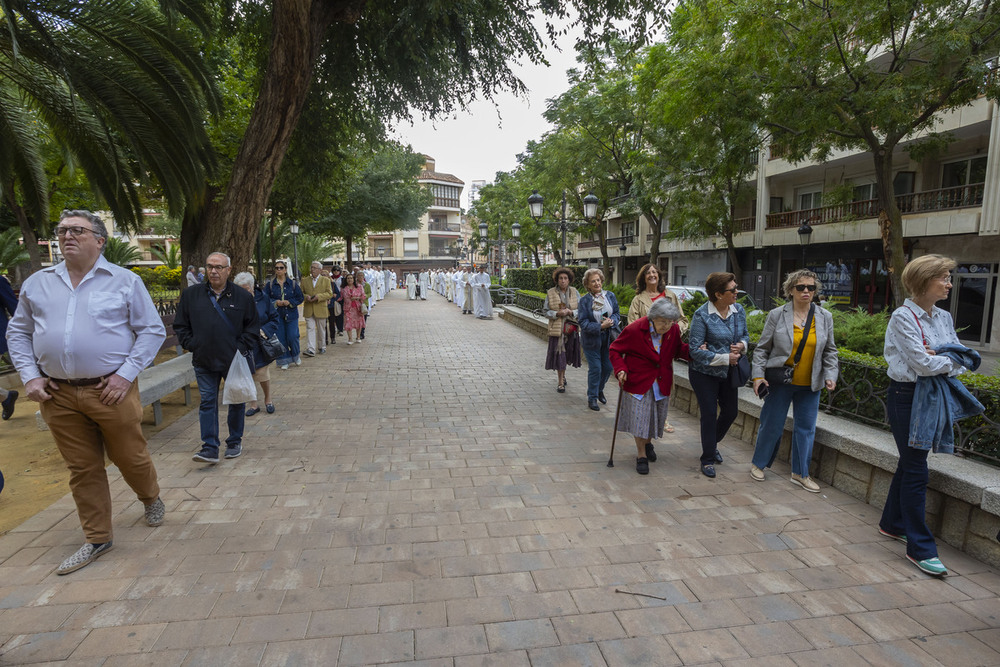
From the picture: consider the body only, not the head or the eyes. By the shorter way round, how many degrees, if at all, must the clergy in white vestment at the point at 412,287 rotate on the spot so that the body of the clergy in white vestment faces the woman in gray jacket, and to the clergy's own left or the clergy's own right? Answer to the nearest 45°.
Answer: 0° — they already face them

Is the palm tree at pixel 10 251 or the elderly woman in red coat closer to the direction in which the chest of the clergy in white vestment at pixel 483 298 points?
the elderly woman in red coat

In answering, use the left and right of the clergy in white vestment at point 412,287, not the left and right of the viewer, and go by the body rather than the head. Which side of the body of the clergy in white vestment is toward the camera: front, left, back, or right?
front

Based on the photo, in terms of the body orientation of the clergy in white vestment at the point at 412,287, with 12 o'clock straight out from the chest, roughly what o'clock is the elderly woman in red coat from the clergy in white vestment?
The elderly woman in red coat is roughly at 12 o'clock from the clergy in white vestment.

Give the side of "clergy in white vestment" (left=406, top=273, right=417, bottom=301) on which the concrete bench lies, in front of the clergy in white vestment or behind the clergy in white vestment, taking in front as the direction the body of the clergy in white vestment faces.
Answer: in front

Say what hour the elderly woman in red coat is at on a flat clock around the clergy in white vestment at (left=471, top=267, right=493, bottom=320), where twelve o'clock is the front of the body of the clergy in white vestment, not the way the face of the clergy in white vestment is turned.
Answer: The elderly woman in red coat is roughly at 12 o'clock from the clergy in white vestment.

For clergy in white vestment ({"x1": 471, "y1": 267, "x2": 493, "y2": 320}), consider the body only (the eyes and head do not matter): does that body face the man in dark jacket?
yes

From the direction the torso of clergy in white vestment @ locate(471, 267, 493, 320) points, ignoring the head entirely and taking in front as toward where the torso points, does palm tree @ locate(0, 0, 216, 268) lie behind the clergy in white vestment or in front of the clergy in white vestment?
in front

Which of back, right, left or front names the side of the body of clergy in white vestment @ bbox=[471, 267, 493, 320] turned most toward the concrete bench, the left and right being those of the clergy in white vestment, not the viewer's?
front

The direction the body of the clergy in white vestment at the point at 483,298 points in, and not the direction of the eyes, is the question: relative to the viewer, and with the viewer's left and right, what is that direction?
facing the viewer

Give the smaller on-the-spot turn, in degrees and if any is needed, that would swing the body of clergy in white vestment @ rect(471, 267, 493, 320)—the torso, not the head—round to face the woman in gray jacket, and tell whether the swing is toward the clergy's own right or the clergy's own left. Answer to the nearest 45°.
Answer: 0° — they already face them
